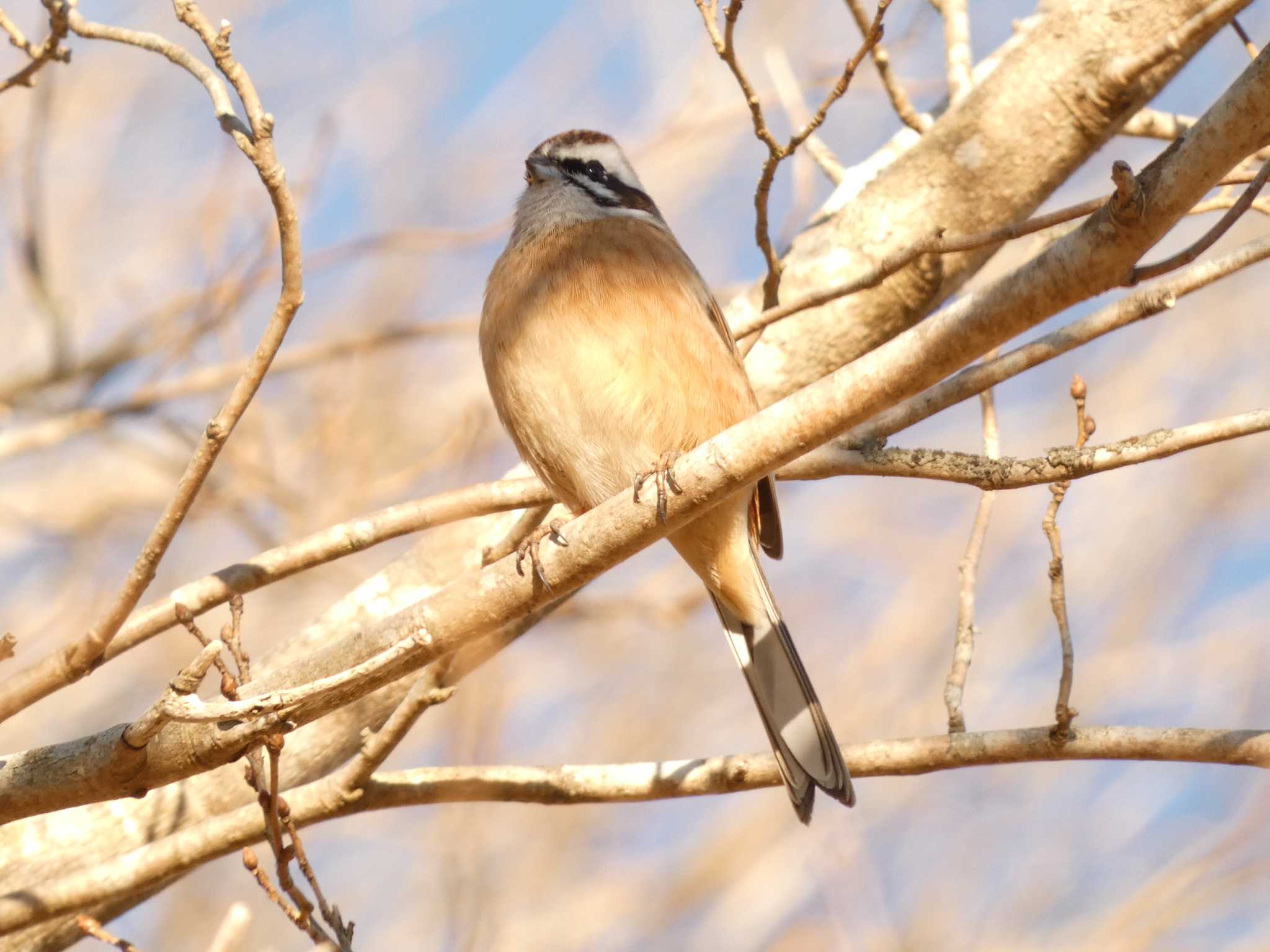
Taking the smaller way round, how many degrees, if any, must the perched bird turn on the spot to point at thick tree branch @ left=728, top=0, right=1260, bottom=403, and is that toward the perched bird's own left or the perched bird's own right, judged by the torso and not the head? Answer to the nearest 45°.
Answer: approximately 135° to the perched bird's own left

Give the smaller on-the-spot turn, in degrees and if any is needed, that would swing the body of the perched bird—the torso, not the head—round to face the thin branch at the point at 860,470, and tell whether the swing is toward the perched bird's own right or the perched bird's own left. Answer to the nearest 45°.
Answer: approximately 90° to the perched bird's own left

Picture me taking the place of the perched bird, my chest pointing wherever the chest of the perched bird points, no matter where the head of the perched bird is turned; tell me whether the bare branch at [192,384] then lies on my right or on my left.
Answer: on my right

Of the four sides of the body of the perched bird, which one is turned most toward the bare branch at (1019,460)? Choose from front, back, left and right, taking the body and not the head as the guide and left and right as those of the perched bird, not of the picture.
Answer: left

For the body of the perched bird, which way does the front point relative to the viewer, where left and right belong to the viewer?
facing the viewer and to the left of the viewer
